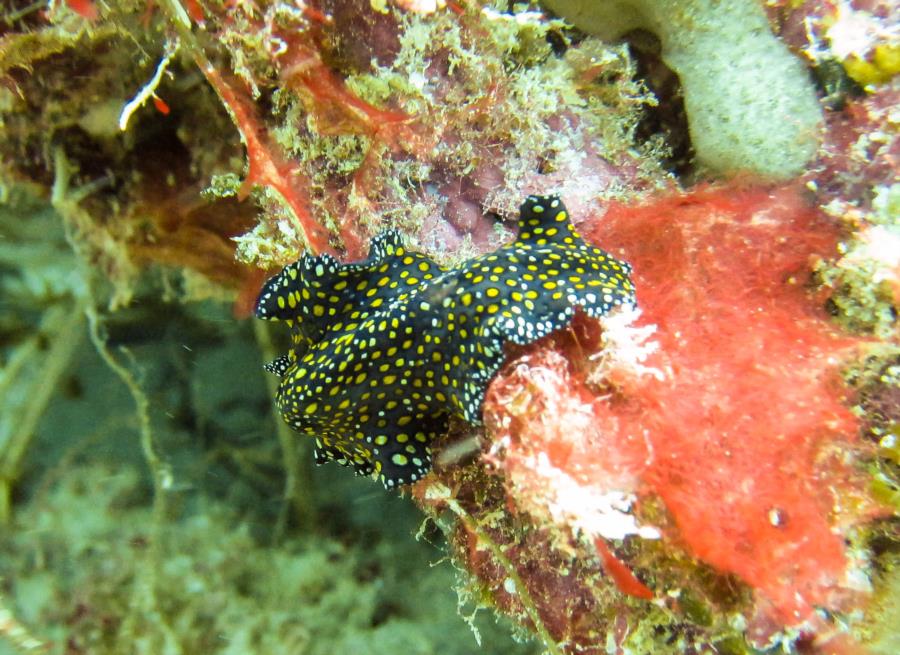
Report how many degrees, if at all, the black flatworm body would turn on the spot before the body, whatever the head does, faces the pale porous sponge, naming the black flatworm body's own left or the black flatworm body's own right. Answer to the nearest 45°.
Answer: approximately 180°
